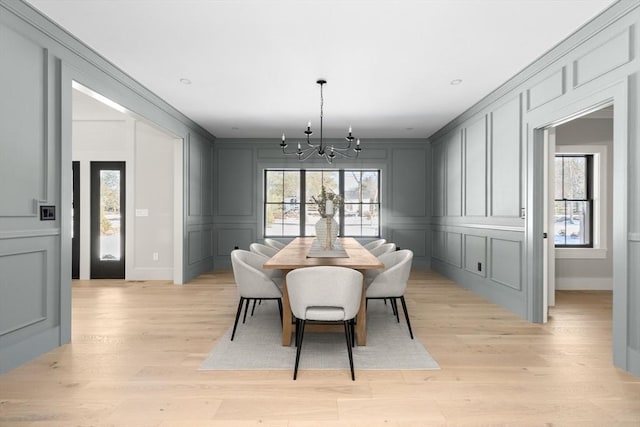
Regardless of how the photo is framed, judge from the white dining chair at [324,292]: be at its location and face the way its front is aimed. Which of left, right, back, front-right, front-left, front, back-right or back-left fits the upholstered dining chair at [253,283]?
front-left

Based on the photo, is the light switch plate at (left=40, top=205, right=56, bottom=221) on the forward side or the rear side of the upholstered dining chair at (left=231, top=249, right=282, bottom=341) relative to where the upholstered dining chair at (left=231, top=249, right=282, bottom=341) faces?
on the rear side

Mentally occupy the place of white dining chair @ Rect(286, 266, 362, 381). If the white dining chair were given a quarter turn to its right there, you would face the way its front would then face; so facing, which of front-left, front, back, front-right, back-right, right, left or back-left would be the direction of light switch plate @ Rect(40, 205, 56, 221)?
back

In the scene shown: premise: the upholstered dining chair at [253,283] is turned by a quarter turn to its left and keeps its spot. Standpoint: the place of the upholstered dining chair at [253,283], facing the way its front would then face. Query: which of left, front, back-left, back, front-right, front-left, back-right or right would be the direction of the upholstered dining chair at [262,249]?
front

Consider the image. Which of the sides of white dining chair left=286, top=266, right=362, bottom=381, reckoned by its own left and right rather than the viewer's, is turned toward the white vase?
front

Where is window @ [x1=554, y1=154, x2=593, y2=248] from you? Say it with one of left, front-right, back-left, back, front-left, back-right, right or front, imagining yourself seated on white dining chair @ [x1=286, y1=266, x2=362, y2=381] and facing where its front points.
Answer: front-right

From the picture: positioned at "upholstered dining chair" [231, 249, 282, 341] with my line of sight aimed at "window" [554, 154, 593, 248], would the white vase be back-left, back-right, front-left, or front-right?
front-left

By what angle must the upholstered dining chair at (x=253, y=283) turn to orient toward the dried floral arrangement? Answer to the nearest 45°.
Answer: approximately 45° to its left

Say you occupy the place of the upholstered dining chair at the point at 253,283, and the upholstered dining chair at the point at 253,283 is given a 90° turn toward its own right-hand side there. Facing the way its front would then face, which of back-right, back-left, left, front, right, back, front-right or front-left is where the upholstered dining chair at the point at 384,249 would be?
back-left

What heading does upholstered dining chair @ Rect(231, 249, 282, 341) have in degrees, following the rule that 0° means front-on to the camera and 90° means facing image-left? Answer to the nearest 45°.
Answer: approximately 270°

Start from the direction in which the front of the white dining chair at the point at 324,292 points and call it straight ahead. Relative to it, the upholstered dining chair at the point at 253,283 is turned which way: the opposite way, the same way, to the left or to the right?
to the right

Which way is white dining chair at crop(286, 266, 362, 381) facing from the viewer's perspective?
away from the camera

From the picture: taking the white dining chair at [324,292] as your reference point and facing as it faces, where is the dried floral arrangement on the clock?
The dried floral arrangement is roughly at 12 o'clock from the white dining chair.

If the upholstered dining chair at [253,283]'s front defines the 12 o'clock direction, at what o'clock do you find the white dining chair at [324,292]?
The white dining chair is roughly at 2 o'clock from the upholstered dining chair.

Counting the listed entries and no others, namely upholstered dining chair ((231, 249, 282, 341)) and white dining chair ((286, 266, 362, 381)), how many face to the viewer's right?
1

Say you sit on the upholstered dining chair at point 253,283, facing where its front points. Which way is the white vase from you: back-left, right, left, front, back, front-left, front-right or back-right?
front-left
